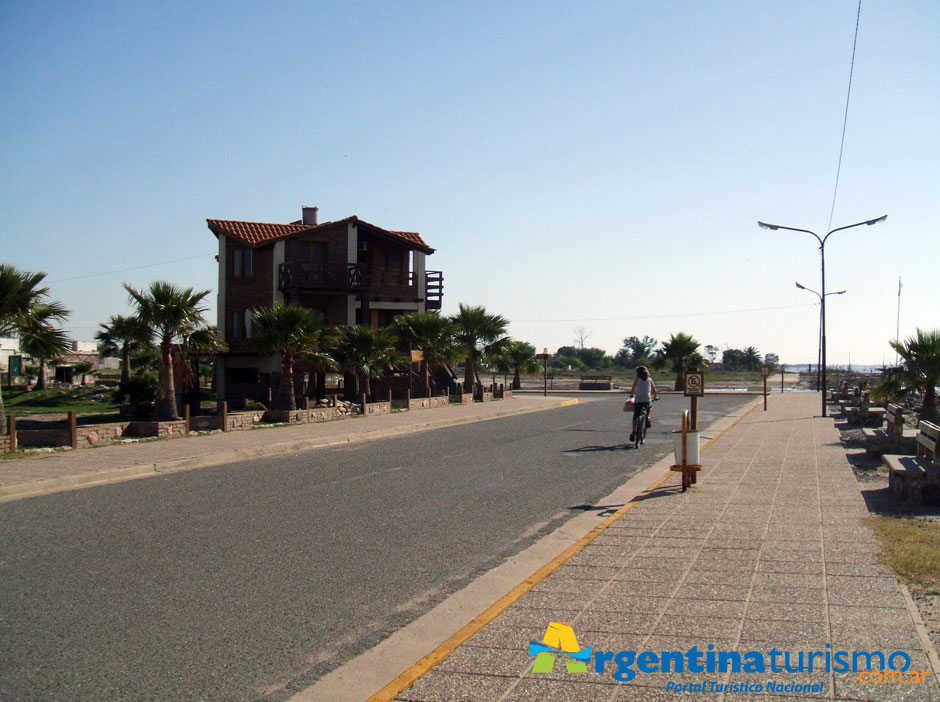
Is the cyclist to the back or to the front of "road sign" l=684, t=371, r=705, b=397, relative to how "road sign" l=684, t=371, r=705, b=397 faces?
to the back

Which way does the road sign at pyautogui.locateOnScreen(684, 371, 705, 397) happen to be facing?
toward the camera

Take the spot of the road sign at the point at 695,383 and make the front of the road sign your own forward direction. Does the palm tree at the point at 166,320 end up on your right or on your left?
on your right

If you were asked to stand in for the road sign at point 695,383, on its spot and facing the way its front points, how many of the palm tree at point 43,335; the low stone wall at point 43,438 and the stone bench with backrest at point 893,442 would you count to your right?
2

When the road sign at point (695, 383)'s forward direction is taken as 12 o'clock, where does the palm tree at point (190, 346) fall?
The palm tree is roughly at 4 o'clock from the road sign.

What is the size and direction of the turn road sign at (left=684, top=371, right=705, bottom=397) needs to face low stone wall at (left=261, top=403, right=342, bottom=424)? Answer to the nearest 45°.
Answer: approximately 135° to its right

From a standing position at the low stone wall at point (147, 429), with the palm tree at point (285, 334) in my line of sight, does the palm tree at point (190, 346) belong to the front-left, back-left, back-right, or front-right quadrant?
front-left

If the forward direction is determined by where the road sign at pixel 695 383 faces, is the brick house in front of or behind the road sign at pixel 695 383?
behind

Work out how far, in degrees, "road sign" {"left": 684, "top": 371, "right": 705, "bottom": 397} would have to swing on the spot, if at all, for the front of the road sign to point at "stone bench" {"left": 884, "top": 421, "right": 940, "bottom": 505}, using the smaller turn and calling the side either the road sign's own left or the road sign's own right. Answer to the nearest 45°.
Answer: approximately 45° to the road sign's own left

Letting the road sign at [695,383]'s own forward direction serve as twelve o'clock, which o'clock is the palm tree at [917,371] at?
The palm tree is roughly at 7 o'clock from the road sign.

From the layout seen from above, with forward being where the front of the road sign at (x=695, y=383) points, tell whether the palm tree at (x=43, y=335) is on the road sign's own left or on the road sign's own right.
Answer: on the road sign's own right

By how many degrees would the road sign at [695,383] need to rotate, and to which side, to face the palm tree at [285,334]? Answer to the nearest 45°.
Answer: approximately 135° to its right

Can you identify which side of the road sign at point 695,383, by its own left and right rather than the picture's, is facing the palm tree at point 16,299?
right

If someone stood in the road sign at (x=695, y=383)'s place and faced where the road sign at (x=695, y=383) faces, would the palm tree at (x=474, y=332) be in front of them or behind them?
behind

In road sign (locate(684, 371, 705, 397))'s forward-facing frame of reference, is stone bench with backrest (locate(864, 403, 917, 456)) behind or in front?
behind

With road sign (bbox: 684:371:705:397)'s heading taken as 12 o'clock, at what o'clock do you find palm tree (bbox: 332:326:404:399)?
The palm tree is roughly at 5 o'clock from the road sign.
